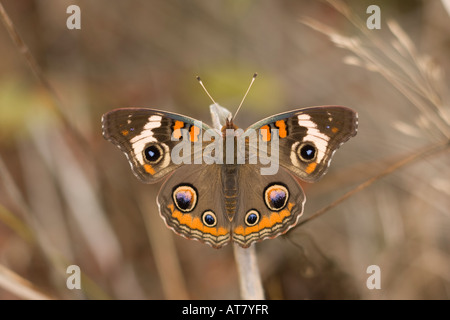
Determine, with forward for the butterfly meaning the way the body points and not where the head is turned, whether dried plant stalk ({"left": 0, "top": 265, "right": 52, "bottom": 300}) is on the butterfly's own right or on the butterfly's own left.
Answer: on the butterfly's own left

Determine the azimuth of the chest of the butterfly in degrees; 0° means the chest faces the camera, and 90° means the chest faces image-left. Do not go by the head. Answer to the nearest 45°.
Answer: approximately 180°
